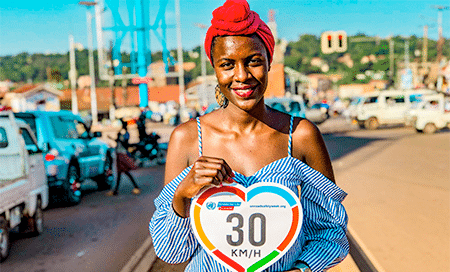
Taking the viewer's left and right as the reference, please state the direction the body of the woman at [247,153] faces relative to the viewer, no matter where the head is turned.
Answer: facing the viewer

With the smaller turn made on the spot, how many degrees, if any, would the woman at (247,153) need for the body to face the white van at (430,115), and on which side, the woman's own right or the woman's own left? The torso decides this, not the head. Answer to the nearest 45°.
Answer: approximately 180°

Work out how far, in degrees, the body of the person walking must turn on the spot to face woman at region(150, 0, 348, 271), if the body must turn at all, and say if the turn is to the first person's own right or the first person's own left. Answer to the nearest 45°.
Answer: approximately 90° to the first person's own left
